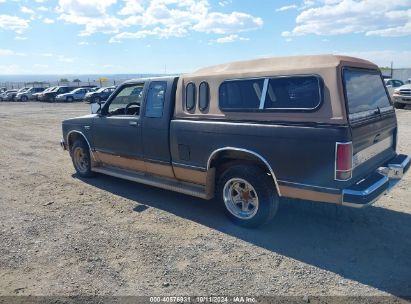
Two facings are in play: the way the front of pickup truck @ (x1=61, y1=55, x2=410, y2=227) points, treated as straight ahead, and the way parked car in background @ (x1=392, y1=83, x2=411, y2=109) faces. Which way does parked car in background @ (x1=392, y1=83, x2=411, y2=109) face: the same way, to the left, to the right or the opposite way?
to the left

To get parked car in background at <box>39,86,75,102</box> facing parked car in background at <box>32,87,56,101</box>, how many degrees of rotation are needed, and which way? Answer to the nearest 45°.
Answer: approximately 90° to its right

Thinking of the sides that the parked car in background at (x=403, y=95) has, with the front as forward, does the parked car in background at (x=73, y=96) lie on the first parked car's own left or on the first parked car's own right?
on the first parked car's own right

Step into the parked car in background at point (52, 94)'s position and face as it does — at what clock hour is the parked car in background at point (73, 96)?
the parked car in background at point (73, 96) is roughly at 9 o'clock from the parked car in background at point (52, 94).

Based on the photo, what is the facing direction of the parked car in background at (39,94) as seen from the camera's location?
facing the viewer and to the left of the viewer

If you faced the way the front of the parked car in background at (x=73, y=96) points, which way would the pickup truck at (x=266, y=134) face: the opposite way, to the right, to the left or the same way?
to the right

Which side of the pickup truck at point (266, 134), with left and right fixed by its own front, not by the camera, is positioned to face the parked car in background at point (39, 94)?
front

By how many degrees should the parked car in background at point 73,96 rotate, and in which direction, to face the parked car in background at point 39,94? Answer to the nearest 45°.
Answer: approximately 90° to its right

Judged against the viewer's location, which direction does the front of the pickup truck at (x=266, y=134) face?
facing away from the viewer and to the left of the viewer

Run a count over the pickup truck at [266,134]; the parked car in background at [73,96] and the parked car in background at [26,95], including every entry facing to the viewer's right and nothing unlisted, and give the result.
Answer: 0

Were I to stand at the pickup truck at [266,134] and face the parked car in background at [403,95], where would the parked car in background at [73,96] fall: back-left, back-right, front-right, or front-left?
front-left

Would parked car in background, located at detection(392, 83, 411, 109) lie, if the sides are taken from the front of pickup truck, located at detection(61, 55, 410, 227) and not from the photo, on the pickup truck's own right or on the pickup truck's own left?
on the pickup truck's own right

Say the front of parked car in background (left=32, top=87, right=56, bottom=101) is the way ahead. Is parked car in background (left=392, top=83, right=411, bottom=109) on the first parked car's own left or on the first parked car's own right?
on the first parked car's own left

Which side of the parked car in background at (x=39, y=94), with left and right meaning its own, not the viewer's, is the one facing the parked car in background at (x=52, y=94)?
left

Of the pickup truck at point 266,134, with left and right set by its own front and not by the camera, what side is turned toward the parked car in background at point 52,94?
front

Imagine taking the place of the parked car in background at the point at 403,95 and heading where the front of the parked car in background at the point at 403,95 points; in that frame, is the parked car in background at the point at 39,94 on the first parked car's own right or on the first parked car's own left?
on the first parked car's own right
